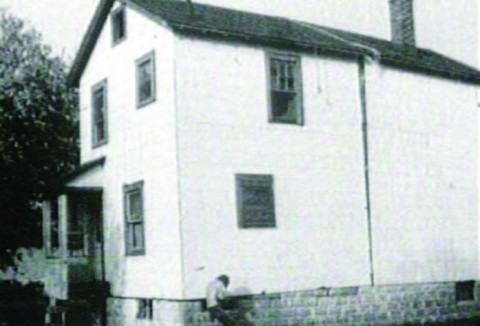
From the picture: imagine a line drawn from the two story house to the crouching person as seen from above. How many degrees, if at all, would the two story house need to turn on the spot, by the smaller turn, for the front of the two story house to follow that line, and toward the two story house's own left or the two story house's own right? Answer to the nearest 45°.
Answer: approximately 45° to the two story house's own left

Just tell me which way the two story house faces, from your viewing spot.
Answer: facing the viewer and to the left of the viewer
